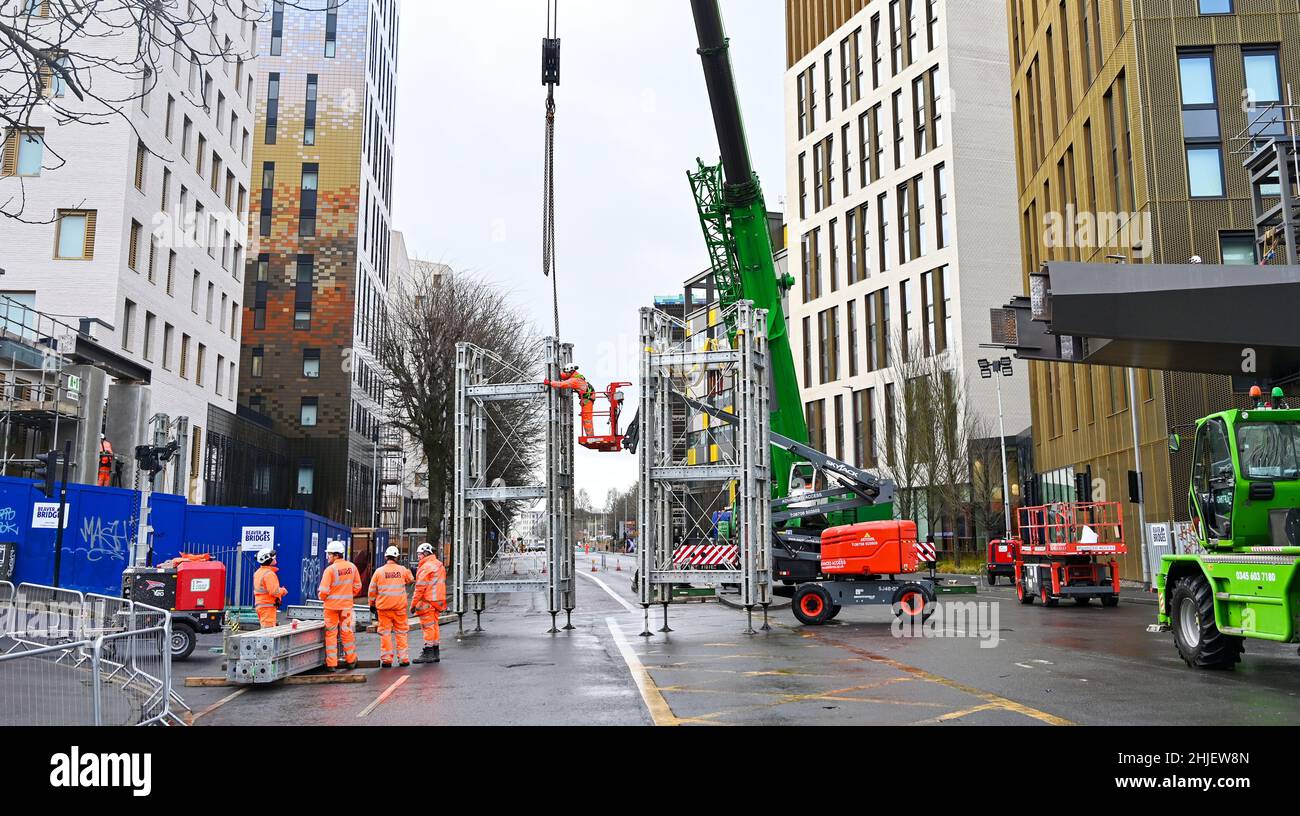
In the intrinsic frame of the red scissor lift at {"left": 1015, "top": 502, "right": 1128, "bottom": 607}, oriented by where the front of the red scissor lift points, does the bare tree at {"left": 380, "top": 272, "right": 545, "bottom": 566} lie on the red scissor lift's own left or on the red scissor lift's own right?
on the red scissor lift's own right

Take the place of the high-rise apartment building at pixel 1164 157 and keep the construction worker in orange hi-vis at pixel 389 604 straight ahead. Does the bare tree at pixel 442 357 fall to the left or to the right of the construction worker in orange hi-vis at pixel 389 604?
right

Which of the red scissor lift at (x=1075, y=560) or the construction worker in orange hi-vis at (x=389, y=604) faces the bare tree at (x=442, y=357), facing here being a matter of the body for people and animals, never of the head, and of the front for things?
the construction worker in orange hi-vis

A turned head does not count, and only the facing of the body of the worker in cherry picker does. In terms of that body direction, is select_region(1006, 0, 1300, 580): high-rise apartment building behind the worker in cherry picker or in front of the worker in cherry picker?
behind

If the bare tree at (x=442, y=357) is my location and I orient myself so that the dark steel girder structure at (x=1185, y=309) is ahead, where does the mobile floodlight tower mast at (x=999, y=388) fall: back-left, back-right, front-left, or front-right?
front-left

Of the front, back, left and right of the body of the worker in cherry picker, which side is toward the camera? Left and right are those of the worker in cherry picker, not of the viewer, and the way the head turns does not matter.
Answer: left

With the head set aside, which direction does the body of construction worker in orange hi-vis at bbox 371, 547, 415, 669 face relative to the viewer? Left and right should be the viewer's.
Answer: facing away from the viewer

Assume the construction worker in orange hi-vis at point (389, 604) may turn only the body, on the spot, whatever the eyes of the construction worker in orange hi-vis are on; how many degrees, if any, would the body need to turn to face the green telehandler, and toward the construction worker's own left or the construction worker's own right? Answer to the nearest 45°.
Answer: approximately 135° to the construction worker's own right

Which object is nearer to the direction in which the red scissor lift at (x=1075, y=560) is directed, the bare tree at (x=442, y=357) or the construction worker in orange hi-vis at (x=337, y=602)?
the construction worker in orange hi-vis

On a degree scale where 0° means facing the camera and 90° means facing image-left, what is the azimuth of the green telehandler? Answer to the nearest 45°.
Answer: approximately 45°

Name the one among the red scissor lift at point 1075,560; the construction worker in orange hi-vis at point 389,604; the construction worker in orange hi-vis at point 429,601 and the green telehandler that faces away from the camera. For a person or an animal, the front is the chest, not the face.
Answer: the construction worker in orange hi-vis at point 389,604
